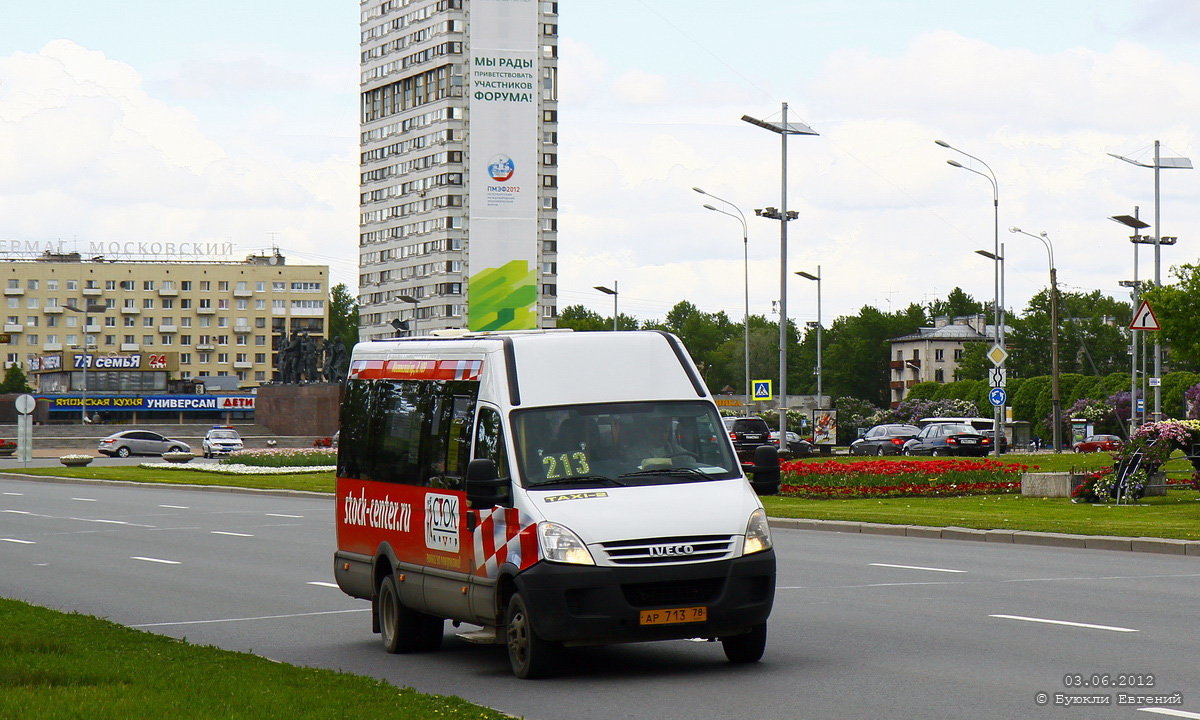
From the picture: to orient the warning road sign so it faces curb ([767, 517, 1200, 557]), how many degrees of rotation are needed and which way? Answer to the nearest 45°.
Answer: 0° — it already faces it

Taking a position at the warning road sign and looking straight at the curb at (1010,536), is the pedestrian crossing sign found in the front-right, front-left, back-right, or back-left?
back-right

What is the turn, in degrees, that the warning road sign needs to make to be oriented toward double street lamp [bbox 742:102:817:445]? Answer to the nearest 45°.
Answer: approximately 135° to its right

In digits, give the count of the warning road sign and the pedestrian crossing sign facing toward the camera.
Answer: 2

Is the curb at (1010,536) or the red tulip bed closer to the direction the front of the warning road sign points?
the curb

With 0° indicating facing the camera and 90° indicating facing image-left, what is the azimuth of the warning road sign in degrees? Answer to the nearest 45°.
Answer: approximately 0°

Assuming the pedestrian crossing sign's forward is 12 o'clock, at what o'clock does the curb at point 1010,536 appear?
The curb is roughly at 12 o'clock from the pedestrian crossing sign.

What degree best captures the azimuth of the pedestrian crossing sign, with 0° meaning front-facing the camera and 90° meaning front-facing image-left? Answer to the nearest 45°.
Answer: approximately 0°

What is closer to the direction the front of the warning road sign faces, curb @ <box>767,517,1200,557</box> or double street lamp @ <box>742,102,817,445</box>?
the curb

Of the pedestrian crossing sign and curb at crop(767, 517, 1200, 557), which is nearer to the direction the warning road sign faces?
the curb
